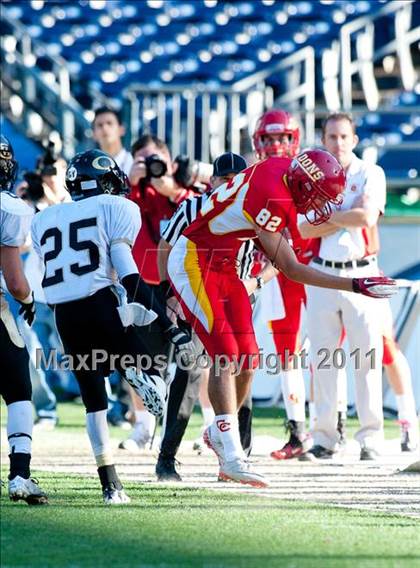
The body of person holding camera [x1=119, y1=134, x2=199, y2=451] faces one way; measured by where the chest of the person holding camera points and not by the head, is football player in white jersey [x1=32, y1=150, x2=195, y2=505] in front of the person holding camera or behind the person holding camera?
in front

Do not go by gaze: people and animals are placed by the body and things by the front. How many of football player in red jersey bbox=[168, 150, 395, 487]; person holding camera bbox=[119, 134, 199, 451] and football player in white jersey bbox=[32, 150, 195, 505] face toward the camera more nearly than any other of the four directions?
1

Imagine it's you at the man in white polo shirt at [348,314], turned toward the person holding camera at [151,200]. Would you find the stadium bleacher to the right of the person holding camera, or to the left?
right

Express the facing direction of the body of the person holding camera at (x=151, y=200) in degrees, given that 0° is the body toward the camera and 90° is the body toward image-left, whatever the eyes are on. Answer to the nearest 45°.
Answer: approximately 0°

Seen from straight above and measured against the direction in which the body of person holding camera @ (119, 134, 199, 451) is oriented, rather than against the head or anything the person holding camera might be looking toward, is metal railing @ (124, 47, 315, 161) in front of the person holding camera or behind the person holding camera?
behind

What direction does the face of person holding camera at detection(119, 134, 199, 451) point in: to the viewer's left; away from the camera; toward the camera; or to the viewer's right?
toward the camera

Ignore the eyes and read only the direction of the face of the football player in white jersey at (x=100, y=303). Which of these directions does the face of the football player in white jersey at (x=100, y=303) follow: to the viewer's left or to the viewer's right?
to the viewer's right

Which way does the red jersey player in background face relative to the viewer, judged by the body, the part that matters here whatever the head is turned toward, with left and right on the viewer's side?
facing the viewer

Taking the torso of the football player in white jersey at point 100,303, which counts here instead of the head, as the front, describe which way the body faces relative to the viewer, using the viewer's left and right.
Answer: facing away from the viewer and to the right of the viewer
